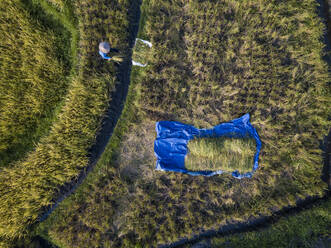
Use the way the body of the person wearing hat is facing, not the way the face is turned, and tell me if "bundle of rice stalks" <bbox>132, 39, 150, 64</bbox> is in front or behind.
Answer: in front

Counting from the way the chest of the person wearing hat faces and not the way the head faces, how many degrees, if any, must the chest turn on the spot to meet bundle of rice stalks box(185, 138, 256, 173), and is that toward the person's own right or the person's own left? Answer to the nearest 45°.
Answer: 0° — they already face it

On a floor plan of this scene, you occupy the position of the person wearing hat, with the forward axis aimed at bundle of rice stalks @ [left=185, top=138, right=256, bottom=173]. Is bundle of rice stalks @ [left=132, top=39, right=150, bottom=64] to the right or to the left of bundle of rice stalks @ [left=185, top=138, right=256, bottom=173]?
left

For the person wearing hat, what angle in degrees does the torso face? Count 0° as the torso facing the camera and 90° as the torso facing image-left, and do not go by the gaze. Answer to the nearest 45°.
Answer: approximately 270°
